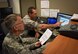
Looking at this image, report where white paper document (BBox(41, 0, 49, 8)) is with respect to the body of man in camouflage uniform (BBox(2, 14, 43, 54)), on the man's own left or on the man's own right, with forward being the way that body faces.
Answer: on the man's own left

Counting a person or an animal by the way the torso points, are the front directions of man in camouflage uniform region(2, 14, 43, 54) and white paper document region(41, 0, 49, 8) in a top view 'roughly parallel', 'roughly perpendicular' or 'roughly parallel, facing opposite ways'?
roughly perpendicular

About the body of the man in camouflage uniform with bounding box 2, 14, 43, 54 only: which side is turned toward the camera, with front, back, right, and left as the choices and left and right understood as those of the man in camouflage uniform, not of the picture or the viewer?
right

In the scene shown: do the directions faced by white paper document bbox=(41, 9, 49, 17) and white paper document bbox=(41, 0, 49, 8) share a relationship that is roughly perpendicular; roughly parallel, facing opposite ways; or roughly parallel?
roughly parallel

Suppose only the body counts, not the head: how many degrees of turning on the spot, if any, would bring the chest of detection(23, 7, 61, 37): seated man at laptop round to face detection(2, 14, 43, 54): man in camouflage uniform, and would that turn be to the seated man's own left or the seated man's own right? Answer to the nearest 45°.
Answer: approximately 90° to the seated man's own right

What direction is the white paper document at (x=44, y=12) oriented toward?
toward the camera

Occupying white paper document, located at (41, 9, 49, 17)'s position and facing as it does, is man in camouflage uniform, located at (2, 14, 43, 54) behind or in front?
in front
